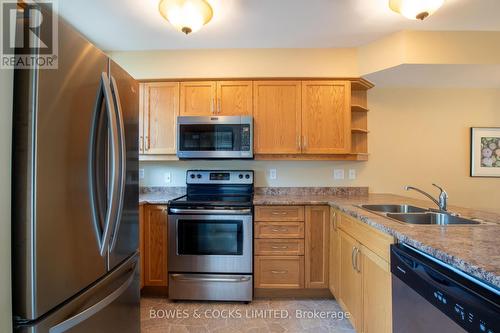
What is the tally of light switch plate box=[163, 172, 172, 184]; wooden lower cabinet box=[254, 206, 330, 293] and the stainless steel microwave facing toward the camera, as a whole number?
3

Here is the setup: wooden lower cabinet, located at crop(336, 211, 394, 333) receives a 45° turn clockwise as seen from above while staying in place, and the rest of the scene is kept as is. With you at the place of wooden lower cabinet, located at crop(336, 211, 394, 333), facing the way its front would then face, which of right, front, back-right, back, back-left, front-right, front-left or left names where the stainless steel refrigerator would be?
front-left

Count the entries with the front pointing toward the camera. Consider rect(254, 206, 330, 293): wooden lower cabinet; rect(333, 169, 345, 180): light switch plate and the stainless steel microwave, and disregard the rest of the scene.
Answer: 3

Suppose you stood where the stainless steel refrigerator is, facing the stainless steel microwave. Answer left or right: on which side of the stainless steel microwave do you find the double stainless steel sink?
right

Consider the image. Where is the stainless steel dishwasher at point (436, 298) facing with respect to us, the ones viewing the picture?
facing the viewer and to the left of the viewer

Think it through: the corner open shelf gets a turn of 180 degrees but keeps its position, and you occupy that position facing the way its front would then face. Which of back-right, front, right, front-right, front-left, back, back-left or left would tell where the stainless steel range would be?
left

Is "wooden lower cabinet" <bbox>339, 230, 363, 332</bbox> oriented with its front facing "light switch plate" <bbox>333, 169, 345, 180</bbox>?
no

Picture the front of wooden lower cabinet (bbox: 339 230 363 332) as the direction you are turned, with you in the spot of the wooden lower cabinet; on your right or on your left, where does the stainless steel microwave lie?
on your right

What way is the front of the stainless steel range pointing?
toward the camera

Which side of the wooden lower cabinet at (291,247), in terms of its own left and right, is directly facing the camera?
front

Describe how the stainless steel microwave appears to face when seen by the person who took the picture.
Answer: facing the viewer

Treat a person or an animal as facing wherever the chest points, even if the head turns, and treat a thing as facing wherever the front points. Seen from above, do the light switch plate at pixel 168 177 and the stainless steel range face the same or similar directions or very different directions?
same or similar directions

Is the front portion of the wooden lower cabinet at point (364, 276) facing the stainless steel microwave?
no

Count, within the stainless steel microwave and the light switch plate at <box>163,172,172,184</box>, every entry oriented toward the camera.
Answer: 2

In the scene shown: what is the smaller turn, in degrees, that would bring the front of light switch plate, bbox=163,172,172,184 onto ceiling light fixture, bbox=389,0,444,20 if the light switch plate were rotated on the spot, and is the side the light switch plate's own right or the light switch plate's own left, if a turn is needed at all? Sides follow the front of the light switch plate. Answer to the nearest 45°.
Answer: approximately 45° to the light switch plate's own left

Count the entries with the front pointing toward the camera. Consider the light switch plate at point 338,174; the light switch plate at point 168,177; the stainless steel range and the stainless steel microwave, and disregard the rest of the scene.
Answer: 4
